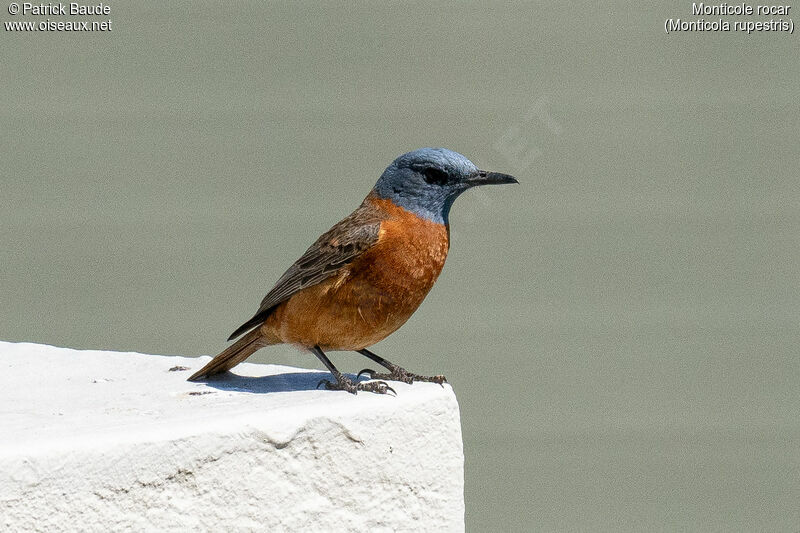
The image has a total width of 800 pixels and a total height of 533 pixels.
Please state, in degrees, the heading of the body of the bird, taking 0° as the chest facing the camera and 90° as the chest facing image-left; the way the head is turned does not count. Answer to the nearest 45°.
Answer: approximately 270°
